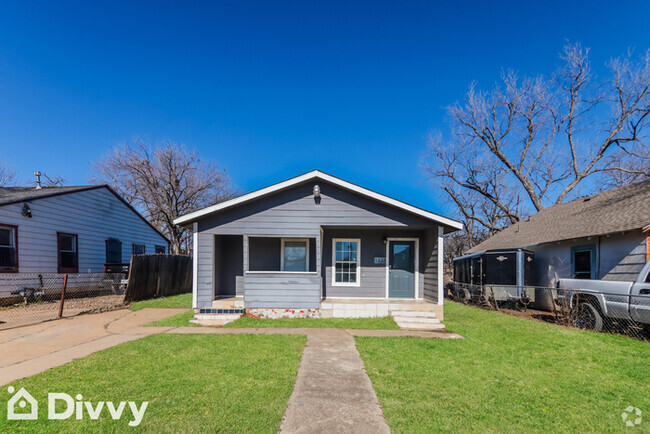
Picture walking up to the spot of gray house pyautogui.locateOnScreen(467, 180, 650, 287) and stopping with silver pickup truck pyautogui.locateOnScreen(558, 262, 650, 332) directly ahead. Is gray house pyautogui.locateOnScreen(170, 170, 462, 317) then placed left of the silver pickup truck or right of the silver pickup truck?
right

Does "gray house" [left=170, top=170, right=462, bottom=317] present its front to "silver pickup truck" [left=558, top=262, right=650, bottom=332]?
no

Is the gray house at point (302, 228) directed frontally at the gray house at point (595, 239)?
no

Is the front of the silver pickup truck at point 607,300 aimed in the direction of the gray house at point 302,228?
no

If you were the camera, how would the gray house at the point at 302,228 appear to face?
facing the viewer
